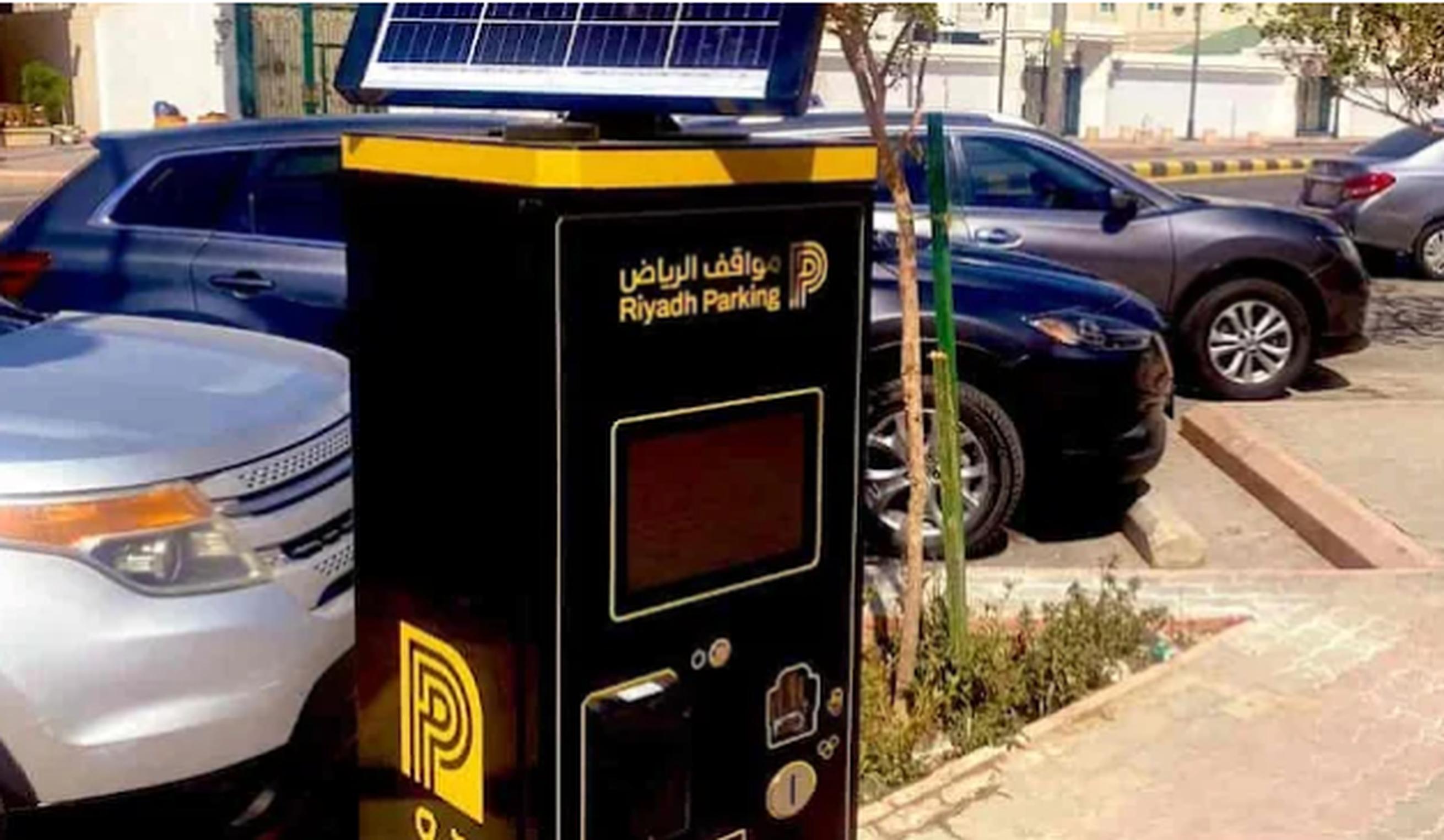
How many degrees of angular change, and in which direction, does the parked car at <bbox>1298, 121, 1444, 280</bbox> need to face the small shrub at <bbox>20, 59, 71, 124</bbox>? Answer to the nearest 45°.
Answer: approximately 90° to its left

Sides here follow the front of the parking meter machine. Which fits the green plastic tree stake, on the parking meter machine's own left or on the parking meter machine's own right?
on the parking meter machine's own left

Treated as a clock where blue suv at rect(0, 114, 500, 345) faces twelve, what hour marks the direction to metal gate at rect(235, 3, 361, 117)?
The metal gate is roughly at 9 o'clock from the blue suv.

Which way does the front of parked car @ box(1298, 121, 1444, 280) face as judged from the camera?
facing away from the viewer and to the right of the viewer

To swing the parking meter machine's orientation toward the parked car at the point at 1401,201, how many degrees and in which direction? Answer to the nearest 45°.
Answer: approximately 90° to its left

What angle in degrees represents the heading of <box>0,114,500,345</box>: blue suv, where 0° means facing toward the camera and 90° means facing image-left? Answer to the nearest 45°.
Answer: approximately 270°

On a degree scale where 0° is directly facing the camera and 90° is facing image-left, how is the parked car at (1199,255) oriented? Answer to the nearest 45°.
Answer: approximately 270°

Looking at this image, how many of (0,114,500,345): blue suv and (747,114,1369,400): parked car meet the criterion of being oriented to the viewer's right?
2
